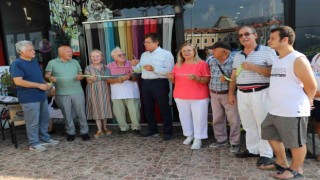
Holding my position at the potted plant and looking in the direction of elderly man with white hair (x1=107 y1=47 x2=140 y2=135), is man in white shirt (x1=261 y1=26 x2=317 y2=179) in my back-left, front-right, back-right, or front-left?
front-right

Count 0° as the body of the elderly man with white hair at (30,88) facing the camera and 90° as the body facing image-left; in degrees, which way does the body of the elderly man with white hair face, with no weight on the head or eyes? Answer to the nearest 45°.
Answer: approximately 315°

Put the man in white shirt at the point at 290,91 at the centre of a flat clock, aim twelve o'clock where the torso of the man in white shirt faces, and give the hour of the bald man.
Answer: The bald man is roughly at 2 o'clock from the man in white shirt.

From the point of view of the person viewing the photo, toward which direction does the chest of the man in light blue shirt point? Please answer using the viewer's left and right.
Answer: facing the viewer and to the left of the viewer

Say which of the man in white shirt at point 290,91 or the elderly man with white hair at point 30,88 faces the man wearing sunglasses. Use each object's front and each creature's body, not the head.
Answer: the elderly man with white hair

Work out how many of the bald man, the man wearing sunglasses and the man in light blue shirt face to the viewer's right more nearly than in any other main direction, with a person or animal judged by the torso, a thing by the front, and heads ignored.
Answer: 0

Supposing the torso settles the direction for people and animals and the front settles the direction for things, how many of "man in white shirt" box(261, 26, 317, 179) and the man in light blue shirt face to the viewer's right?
0

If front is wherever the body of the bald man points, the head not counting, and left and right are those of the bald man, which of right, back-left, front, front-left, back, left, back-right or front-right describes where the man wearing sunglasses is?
front-left

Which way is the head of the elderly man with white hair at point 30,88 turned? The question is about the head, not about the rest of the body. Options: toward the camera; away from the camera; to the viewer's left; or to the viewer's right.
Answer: to the viewer's right

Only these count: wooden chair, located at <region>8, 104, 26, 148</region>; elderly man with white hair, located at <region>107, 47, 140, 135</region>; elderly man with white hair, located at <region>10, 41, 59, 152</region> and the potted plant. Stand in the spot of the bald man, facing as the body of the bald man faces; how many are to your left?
1

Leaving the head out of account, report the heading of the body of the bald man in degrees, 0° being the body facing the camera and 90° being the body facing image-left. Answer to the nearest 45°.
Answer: approximately 0°

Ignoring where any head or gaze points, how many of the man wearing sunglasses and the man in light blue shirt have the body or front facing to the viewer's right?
0

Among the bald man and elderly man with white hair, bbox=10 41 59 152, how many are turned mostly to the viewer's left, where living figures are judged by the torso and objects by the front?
0
